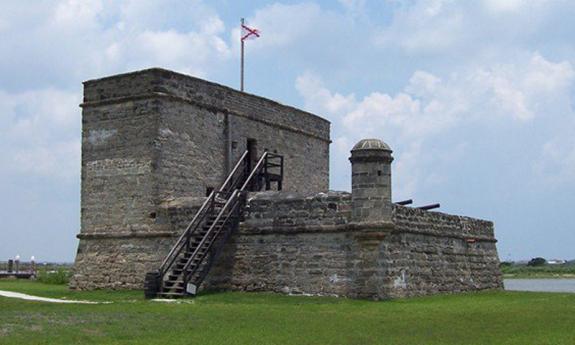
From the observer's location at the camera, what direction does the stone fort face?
facing the viewer and to the right of the viewer
